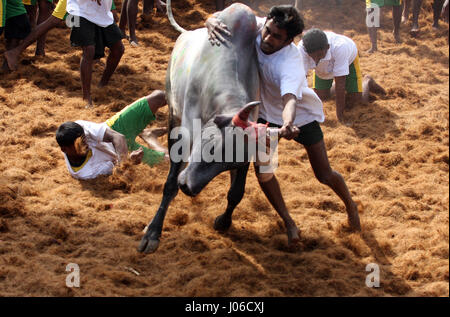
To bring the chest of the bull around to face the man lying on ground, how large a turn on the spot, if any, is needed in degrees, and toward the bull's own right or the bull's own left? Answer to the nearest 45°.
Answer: approximately 135° to the bull's own right

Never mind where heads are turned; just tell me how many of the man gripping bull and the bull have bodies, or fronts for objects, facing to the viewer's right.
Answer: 0

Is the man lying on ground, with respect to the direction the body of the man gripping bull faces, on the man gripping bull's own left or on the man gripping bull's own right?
on the man gripping bull's own right

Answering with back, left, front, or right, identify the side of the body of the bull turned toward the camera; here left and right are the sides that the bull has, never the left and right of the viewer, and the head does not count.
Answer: front

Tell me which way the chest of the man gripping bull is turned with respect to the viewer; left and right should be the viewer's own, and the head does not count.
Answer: facing the viewer and to the left of the viewer
